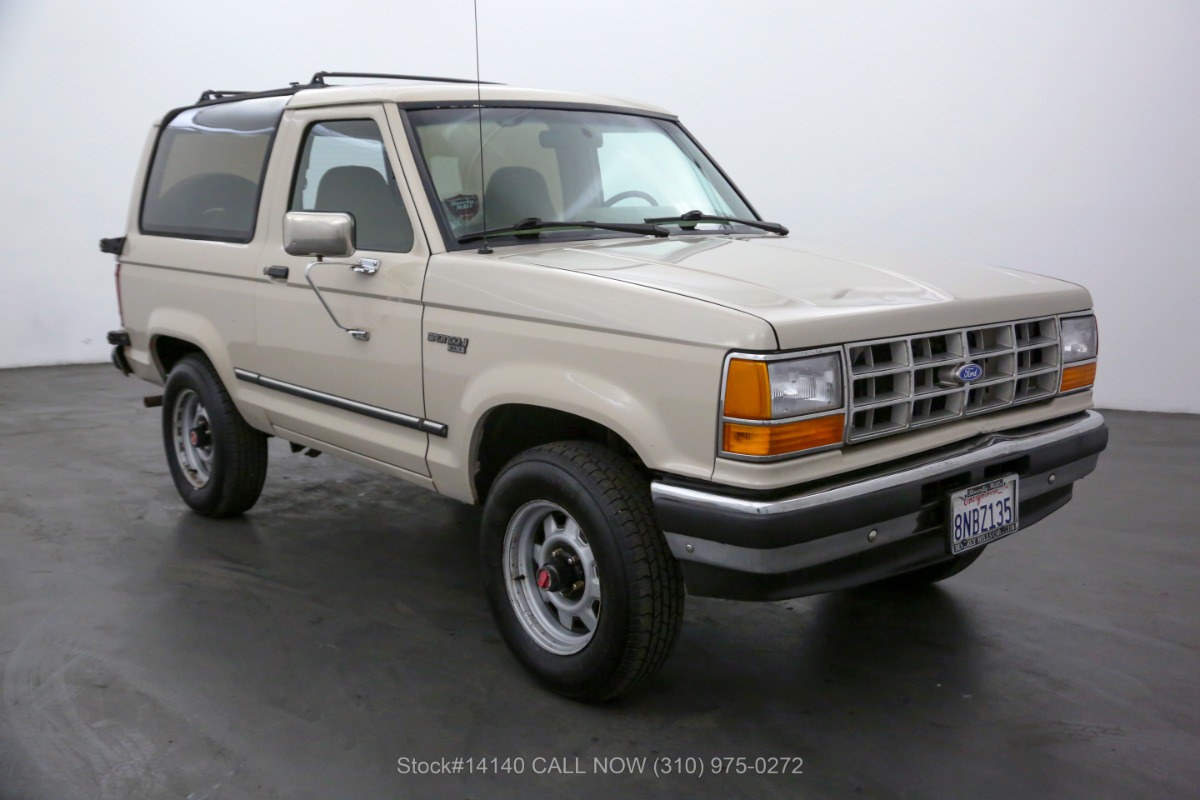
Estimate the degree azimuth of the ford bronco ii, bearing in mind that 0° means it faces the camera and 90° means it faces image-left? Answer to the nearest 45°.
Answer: approximately 315°
